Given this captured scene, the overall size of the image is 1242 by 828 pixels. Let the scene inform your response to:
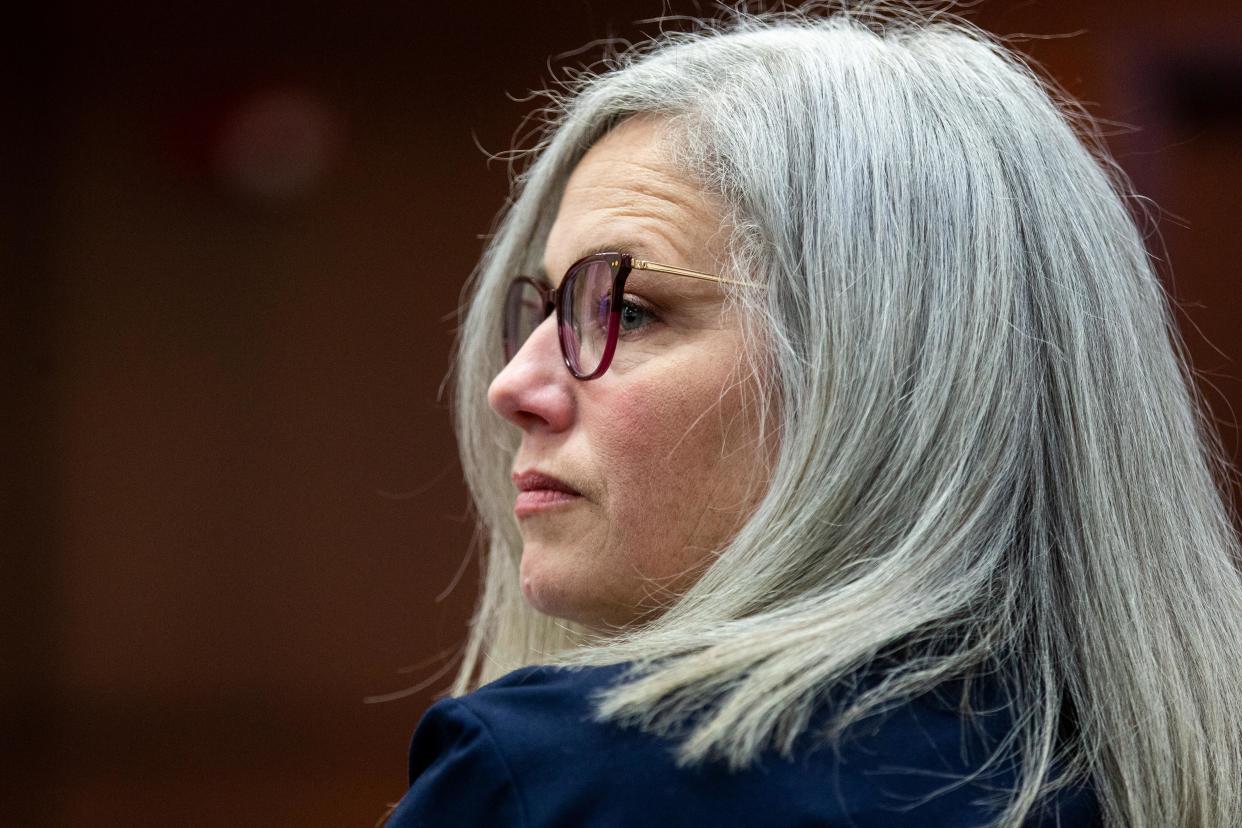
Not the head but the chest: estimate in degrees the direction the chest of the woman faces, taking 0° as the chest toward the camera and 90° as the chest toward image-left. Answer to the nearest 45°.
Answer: approximately 135°

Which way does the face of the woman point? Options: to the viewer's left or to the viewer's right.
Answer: to the viewer's left
